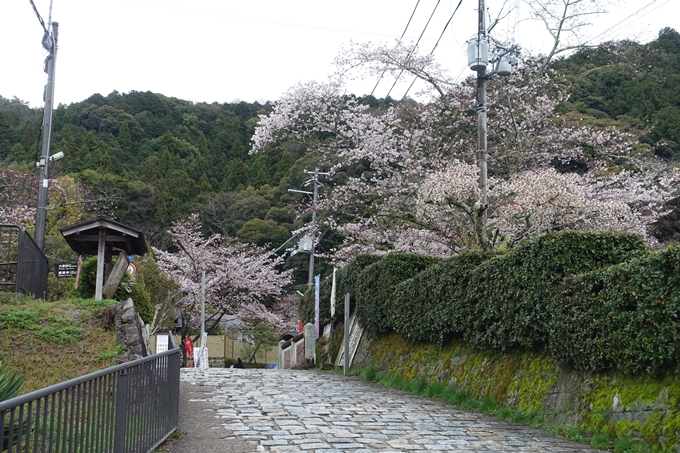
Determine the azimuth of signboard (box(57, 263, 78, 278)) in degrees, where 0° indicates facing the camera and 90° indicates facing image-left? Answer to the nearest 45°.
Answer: approximately 0°

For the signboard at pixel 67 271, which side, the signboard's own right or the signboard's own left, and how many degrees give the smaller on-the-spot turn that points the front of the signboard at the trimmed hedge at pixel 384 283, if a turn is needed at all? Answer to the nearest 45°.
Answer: approximately 90° to the signboard's own left

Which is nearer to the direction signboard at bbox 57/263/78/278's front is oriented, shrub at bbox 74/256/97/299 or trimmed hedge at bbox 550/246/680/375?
the trimmed hedge

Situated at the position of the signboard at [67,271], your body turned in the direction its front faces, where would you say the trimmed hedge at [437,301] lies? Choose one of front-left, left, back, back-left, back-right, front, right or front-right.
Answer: front-left

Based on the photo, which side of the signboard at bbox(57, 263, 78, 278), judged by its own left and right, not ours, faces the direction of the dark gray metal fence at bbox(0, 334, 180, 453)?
front

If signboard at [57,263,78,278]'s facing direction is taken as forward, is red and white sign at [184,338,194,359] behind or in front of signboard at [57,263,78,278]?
behind

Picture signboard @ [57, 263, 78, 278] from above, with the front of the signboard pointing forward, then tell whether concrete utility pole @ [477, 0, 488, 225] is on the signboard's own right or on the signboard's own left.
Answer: on the signboard's own left

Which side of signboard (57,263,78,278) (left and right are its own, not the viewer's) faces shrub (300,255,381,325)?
left

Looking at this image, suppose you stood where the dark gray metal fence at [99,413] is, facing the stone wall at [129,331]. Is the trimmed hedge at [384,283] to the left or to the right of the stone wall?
right

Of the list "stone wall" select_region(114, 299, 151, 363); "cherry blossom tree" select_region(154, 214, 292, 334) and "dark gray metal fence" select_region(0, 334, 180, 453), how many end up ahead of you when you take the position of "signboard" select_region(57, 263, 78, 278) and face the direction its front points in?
2

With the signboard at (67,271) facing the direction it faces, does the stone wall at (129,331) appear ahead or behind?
ahead

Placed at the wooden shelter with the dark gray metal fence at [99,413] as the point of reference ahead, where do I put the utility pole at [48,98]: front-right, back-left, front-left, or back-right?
back-right

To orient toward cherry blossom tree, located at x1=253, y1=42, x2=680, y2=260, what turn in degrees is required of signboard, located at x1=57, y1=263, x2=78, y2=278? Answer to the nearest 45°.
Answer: approximately 90° to its left

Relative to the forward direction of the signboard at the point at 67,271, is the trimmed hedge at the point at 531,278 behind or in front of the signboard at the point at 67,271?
in front

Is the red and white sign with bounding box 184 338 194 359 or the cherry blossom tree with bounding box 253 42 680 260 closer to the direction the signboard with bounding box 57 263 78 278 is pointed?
the cherry blossom tree
